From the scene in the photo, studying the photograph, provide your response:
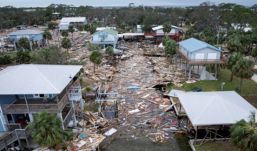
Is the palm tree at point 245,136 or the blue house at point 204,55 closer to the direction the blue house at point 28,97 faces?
the palm tree

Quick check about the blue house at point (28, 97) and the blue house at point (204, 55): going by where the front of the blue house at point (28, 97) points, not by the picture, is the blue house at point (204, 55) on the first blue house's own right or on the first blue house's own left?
on the first blue house's own left

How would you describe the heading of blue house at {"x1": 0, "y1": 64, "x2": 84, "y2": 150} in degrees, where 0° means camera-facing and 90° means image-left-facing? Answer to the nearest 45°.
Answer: approximately 0°

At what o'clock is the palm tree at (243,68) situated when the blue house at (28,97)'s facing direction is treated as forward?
The palm tree is roughly at 9 o'clock from the blue house.

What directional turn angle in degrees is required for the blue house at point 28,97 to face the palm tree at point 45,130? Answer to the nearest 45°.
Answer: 0° — it already faces it

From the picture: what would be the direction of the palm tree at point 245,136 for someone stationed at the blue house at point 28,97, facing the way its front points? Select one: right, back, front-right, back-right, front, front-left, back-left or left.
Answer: front-left
